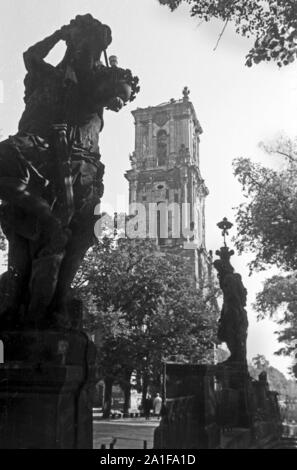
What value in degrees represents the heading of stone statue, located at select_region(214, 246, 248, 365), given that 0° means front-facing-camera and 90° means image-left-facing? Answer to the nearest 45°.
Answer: approximately 90°

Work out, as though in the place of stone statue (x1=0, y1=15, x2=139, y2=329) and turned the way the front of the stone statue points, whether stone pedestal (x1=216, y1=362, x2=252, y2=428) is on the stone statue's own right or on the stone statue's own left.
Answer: on the stone statue's own left

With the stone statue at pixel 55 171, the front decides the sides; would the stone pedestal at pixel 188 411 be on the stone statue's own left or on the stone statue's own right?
on the stone statue's own left

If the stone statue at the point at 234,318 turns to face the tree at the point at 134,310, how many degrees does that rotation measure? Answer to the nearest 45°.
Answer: approximately 90° to its right

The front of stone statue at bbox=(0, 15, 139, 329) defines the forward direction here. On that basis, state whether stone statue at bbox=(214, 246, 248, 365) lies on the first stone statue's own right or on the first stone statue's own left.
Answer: on the first stone statue's own left

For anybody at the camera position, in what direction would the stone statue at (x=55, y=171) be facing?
facing the viewer and to the right of the viewer

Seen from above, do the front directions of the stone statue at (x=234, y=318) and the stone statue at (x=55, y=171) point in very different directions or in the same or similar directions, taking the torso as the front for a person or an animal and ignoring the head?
very different directions
